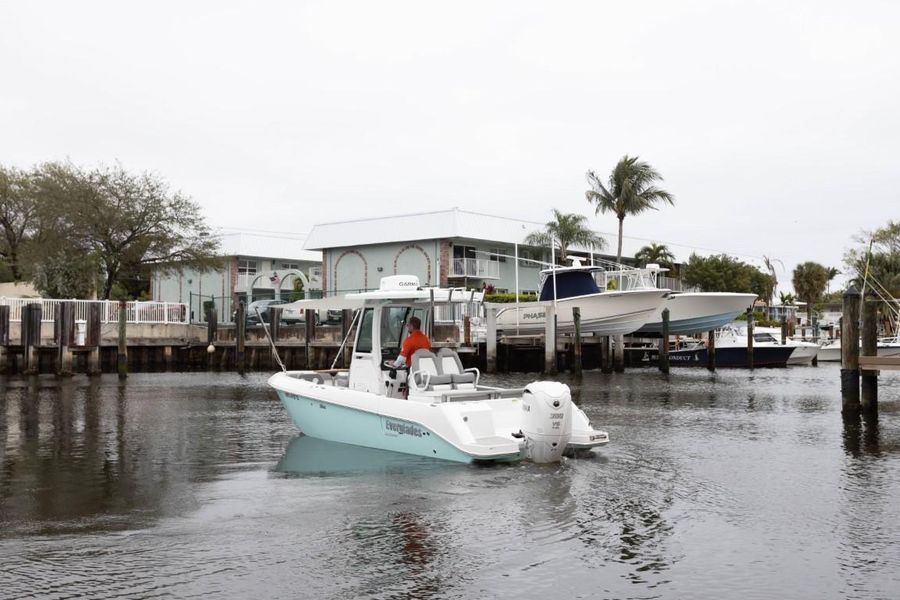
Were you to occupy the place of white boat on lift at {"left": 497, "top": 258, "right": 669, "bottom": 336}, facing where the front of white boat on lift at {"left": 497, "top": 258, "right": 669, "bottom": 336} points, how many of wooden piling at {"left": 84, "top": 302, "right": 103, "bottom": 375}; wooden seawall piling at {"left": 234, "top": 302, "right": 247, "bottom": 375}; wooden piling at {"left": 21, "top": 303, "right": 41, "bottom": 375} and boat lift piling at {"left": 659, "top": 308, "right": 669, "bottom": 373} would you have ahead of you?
1

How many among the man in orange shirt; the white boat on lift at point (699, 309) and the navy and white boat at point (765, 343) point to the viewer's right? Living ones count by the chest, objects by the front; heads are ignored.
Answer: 2

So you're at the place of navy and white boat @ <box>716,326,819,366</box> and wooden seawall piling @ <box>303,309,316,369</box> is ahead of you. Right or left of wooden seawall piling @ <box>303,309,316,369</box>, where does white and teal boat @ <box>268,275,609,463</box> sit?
left

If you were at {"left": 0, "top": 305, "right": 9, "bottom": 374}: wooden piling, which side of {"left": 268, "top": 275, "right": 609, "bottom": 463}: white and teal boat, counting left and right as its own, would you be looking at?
front

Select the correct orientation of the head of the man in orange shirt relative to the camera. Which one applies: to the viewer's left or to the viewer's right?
to the viewer's left

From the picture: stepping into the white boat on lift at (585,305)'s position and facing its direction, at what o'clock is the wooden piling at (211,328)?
The wooden piling is roughly at 6 o'clock from the white boat on lift.

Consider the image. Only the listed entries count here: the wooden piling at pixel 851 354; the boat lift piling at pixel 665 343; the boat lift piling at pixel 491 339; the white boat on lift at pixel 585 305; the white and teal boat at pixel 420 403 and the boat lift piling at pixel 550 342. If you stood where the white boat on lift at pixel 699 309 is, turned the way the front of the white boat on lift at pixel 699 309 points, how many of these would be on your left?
0

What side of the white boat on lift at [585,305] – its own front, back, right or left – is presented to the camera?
right

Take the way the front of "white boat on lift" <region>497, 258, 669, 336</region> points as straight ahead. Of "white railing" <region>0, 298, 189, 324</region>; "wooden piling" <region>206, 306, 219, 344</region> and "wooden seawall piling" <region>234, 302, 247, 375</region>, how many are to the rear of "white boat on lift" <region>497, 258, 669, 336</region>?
3

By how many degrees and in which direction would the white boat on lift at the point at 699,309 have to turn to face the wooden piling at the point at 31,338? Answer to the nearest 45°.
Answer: approximately 135° to its right

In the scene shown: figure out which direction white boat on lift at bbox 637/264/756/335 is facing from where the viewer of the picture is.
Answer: facing to the right of the viewer

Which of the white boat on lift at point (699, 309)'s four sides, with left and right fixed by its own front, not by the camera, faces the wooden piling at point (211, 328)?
back

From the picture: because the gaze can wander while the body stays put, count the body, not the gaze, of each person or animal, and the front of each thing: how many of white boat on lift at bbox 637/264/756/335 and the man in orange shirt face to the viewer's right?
1

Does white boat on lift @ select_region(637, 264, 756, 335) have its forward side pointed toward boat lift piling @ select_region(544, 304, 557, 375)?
no

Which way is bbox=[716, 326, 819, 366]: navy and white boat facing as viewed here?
to the viewer's right

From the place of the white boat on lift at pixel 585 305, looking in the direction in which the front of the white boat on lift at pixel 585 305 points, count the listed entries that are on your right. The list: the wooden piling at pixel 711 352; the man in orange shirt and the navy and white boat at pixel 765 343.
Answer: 1

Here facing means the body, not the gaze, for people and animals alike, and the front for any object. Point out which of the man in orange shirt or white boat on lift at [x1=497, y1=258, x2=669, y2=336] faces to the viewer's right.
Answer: the white boat on lift

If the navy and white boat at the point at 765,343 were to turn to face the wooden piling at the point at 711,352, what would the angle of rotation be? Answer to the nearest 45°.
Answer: approximately 135° to its right
